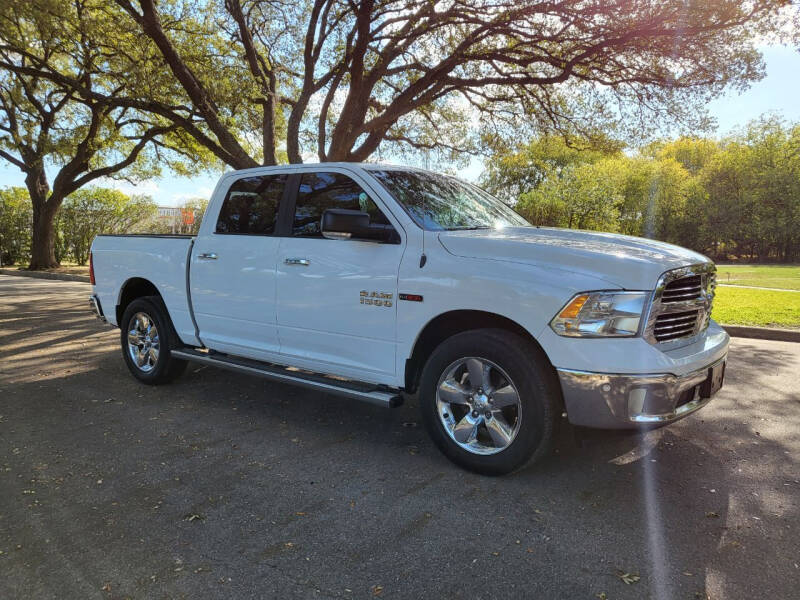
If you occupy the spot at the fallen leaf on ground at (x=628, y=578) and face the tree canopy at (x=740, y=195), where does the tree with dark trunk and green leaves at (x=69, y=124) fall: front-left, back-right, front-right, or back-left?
front-left

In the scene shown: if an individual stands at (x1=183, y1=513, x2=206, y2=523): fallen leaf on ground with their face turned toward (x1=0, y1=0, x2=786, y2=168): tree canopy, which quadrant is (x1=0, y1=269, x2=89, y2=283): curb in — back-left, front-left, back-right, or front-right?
front-left

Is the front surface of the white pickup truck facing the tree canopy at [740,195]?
no

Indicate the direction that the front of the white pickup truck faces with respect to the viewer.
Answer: facing the viewer and to the right of the viewer

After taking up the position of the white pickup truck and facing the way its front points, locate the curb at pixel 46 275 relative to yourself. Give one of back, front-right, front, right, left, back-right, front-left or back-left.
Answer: back

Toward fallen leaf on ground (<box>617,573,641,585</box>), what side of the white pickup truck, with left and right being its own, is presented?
front

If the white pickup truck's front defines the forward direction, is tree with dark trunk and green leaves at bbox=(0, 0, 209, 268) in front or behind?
behind

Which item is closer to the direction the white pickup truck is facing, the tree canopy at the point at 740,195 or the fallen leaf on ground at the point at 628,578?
the fallen leaf on ground
